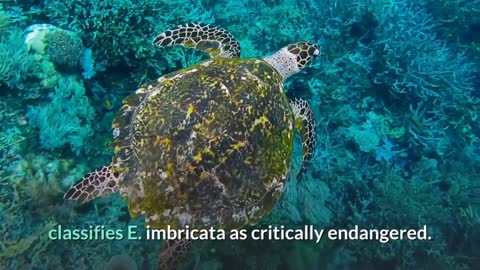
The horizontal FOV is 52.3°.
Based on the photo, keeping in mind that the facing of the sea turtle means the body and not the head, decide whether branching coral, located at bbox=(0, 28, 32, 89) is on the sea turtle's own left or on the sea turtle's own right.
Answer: on the sea turtle's own left

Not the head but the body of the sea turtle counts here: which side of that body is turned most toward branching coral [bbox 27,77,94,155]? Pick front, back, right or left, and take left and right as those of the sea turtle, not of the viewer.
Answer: left

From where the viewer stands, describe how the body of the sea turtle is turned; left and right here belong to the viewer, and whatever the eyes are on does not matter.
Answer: facing away from the viewer and to the right of the viewer
